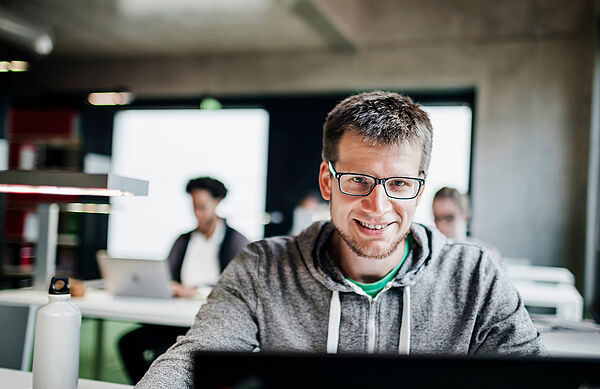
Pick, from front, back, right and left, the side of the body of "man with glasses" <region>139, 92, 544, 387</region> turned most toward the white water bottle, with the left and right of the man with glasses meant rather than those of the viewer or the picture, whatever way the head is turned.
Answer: right

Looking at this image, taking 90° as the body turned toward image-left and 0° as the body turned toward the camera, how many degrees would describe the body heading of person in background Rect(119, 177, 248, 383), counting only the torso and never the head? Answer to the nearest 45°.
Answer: approximately 45°

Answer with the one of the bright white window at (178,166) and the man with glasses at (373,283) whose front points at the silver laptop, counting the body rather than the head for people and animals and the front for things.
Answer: the bright white window

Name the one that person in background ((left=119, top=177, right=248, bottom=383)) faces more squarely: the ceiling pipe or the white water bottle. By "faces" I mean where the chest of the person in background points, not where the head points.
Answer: the white water bottle

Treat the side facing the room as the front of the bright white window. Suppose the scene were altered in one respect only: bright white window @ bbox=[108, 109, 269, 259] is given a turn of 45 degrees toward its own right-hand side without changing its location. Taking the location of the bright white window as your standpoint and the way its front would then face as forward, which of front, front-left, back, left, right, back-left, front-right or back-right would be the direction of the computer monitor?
front-left

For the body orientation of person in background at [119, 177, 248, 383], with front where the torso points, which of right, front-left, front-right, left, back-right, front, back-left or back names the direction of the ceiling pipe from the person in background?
right

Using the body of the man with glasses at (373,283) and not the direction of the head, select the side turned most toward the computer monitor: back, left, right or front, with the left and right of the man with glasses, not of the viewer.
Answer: front

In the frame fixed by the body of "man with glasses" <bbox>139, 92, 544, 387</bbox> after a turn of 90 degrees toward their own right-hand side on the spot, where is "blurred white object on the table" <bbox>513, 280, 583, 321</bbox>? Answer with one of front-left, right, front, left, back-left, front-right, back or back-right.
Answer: back-right

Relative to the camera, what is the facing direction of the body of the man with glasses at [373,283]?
toward the camera

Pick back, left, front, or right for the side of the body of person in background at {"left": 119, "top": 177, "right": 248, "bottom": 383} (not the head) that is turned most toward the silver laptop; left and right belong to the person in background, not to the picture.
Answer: front
